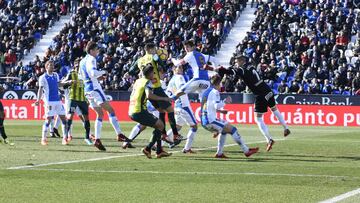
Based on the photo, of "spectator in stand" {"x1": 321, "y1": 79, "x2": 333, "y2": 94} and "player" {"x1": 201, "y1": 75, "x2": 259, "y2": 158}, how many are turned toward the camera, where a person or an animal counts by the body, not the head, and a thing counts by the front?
1

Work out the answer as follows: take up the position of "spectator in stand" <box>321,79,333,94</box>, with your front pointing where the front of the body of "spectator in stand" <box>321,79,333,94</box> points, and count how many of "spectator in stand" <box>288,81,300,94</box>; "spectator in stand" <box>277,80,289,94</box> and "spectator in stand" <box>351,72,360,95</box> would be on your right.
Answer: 2

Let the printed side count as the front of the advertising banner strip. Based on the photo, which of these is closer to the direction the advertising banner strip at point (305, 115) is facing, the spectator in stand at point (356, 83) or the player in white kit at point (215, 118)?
the player in white kit

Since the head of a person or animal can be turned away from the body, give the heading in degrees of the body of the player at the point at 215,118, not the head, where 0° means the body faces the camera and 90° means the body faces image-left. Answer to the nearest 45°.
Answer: approximately 270°
